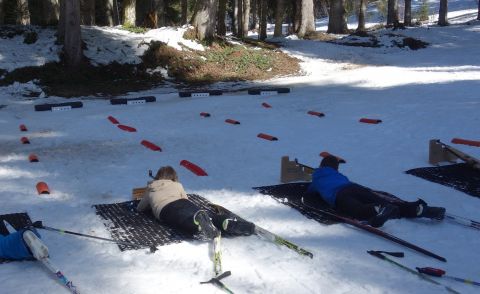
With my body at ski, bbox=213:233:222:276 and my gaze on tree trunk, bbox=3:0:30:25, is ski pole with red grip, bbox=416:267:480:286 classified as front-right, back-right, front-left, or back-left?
back-right
